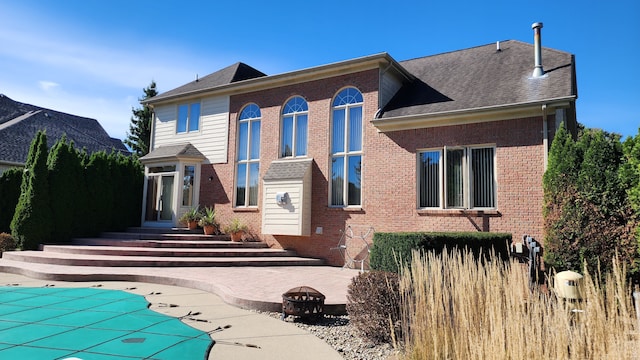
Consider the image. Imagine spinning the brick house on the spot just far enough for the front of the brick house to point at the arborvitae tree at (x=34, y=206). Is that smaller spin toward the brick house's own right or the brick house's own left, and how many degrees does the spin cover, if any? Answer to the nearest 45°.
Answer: approximately 135° to the brick house's own left

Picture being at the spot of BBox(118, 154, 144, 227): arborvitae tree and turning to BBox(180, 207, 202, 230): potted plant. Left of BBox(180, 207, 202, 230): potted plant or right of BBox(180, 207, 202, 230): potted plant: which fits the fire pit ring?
right

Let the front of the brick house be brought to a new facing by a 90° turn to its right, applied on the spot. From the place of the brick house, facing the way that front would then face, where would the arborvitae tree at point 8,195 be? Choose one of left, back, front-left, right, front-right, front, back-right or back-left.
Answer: back-right

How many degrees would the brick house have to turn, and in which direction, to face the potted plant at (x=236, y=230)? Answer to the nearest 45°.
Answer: approximately 135° to its left

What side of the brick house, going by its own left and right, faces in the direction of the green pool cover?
back
